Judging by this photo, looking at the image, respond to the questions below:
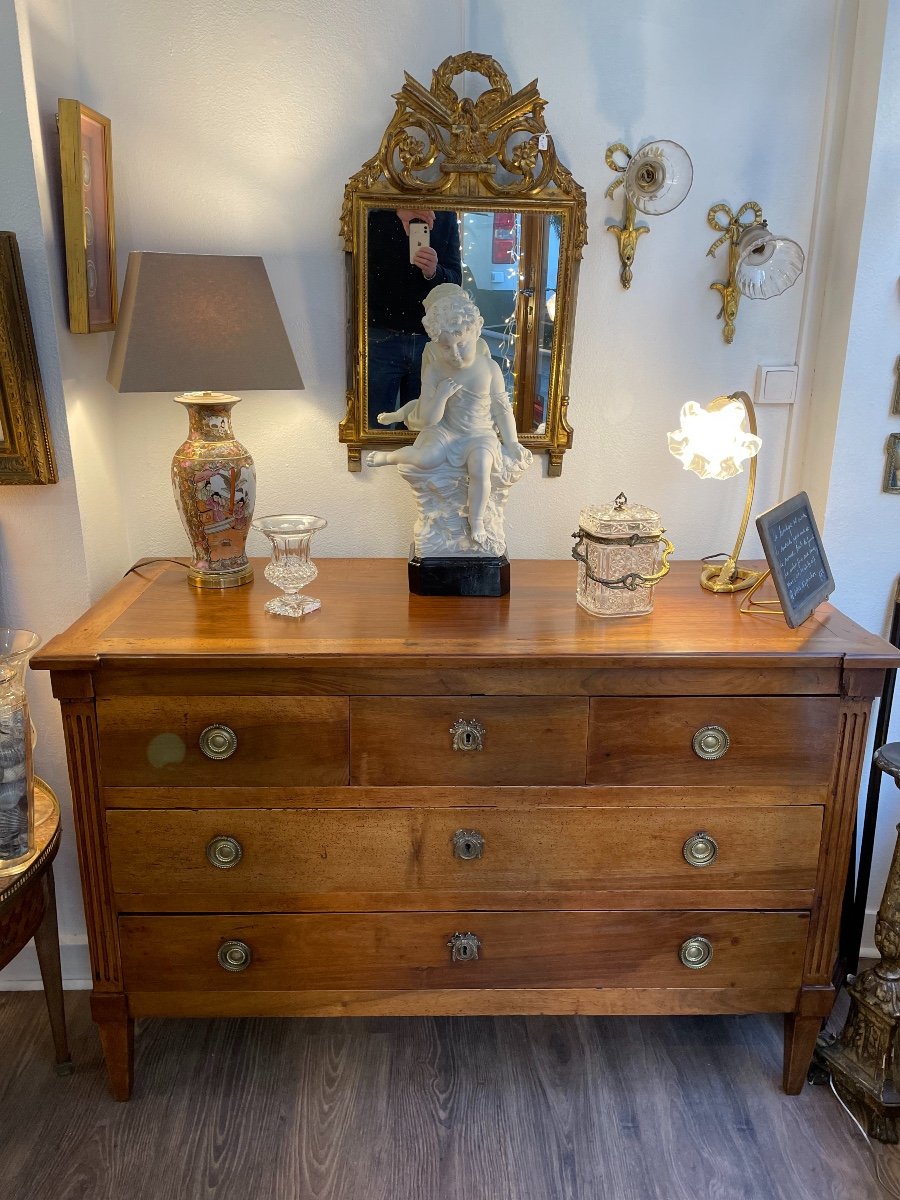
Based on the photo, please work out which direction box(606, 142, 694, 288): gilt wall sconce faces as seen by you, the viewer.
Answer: facing the viewer

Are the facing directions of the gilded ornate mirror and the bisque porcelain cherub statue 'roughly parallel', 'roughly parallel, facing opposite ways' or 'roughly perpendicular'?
roughly parallel

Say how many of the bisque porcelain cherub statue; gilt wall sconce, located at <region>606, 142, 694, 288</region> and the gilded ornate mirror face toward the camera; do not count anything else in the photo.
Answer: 3

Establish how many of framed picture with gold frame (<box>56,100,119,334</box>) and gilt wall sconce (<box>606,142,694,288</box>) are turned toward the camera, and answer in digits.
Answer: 1

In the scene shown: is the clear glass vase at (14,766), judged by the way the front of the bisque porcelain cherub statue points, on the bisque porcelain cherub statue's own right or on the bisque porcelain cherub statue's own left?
on the bisque porcelain cherub statue's own right

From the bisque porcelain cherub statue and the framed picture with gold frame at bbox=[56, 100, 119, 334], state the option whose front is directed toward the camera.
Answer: the bisque porcelain cherub statue

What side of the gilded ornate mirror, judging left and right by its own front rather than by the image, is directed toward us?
front

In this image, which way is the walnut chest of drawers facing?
toward the camera

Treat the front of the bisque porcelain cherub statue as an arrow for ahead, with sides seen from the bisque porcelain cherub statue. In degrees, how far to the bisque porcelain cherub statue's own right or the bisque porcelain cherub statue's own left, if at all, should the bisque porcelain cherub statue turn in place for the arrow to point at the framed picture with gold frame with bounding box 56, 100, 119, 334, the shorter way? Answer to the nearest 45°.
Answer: approximately 90° to the bisque porcelain cherub statue's own right

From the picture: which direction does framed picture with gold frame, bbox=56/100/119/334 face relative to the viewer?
to the viewer's right
